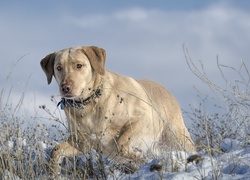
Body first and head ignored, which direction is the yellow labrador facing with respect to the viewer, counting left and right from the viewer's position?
facing the viewer and to the left of the viewer
